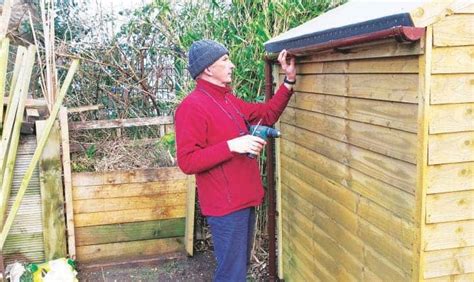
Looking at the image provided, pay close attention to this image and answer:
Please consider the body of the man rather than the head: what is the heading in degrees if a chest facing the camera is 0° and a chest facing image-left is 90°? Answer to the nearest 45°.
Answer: approximately 270°

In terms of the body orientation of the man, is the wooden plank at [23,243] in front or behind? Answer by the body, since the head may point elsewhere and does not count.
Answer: behind

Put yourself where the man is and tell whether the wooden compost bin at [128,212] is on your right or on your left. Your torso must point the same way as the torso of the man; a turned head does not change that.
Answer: on your left

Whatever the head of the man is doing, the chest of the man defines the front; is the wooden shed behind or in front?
in front

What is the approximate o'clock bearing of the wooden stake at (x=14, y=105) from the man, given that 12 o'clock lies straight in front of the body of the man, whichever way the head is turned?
The wooden stake is roughly at 7 o'clock from the man.

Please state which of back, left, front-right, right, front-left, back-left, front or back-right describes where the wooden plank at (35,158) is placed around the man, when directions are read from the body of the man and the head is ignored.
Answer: back-left

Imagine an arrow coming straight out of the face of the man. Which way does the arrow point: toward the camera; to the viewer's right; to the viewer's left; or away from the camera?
to the viewer's right

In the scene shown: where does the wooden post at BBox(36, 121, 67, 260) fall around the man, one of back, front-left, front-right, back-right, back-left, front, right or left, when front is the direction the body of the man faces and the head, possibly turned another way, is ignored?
back-left

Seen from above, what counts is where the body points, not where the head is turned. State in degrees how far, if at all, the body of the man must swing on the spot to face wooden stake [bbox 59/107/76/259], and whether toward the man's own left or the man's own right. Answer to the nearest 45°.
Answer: approximately 135° to the man's own left

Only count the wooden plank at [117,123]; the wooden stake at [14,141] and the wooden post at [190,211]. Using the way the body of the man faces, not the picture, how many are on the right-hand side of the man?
0

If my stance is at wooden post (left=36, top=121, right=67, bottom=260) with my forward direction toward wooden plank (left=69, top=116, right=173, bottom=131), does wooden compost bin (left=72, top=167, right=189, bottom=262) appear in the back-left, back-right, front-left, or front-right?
front-right
